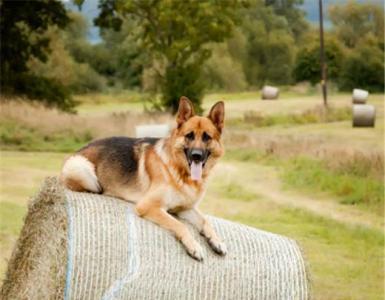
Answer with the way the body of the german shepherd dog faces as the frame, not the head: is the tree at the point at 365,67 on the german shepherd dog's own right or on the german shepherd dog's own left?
on the german shepherd dog's own left

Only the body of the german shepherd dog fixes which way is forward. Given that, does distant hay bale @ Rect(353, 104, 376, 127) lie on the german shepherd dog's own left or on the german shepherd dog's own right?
on the german shepherd dog's own left

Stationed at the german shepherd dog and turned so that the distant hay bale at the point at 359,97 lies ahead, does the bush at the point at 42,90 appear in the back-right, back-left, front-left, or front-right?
front-left

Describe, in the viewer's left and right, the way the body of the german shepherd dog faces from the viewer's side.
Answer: facing the viewer and to the right of the viewer

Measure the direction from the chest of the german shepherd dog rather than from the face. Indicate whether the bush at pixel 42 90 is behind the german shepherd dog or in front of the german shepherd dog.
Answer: behind

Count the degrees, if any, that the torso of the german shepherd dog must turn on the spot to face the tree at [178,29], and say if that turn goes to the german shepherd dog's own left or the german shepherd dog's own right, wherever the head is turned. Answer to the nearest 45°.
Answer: approximately 135° to the german shepherd dog's own left

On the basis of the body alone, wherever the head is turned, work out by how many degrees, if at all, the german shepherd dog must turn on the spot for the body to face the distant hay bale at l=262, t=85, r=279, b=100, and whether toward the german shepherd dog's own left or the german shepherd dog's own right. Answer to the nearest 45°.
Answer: approximately 135° to the german shepherd dog's own left

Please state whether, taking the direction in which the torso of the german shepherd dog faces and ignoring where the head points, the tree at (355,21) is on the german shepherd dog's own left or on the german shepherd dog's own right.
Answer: on the german shepherd dog's own left

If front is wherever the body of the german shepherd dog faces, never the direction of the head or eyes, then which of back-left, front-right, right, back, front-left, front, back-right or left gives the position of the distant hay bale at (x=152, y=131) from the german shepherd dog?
back-left
